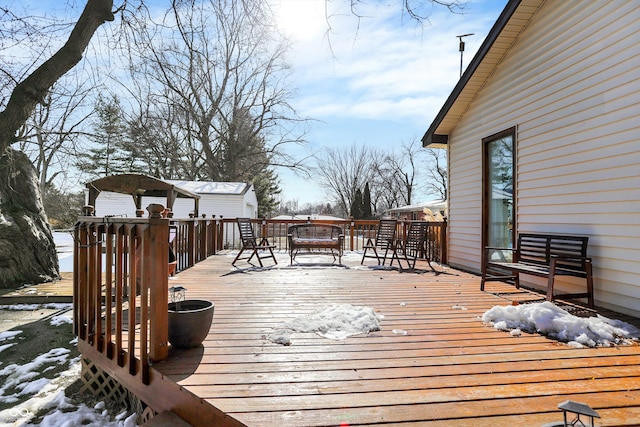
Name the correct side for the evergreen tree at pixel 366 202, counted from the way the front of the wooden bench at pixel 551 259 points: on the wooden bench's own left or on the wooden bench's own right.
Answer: on the wooden bench's own right

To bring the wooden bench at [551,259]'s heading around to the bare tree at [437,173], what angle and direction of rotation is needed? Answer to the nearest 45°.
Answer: approximately 135° to its right

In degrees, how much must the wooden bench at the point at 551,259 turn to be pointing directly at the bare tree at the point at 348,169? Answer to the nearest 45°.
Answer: approximately 90° to its right

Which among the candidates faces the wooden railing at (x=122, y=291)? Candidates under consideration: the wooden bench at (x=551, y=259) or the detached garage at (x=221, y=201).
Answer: the wooden bench

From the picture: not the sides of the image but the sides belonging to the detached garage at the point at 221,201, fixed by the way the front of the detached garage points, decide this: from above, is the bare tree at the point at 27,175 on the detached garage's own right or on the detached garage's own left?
on the detached garage's own right

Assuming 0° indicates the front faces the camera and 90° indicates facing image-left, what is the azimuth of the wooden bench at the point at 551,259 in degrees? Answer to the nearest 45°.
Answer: approximately 45°
